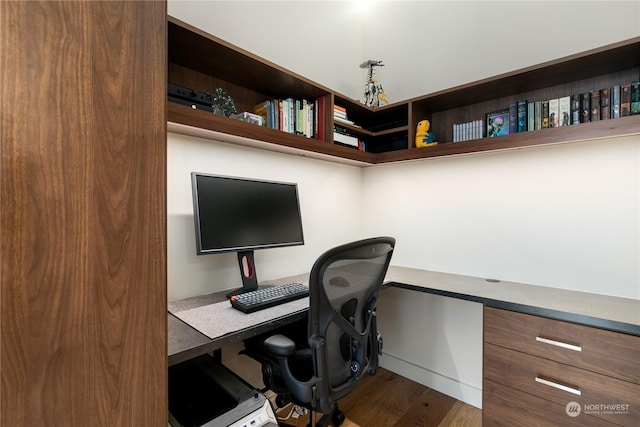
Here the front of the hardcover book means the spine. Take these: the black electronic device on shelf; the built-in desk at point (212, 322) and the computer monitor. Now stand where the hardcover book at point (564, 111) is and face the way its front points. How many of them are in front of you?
3

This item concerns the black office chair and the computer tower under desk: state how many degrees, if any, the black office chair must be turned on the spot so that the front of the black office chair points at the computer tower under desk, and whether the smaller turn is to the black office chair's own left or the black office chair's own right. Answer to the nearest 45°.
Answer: approximately 45° to the black office chair's own left

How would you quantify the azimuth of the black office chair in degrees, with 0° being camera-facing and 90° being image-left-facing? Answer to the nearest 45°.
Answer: approximately 135°

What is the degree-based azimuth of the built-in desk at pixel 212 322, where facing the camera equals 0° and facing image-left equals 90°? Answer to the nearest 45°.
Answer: approximately 315°

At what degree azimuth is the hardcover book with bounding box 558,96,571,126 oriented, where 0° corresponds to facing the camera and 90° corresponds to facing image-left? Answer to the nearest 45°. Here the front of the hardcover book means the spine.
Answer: approximately 45°

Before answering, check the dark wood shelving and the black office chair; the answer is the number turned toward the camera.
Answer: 1
